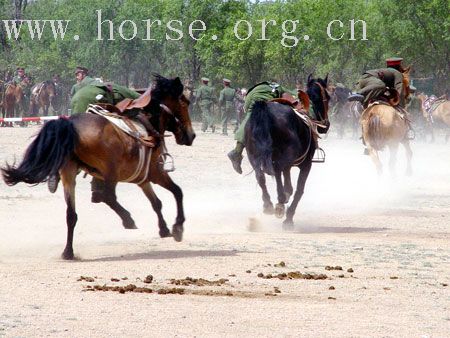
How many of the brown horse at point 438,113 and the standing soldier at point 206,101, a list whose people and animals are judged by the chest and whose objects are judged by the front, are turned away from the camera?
1

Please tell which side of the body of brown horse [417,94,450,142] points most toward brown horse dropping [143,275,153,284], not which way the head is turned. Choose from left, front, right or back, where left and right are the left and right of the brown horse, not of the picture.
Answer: left

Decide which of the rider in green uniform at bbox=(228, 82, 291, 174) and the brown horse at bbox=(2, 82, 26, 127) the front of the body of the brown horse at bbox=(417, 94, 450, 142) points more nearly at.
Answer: the brown horse

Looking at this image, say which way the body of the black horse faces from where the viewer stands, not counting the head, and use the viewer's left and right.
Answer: facing away from the viewer and to the right of the viewer

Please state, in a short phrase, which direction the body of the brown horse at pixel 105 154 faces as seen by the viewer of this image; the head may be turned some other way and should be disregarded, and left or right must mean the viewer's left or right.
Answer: facing away from the viewer and to the right of the viewer

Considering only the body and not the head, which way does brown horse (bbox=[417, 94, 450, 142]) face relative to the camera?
to the viewer's left

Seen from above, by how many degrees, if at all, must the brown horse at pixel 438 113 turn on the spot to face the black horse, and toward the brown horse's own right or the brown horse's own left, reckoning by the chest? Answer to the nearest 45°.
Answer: approximately 90° to the brown horse's own left
